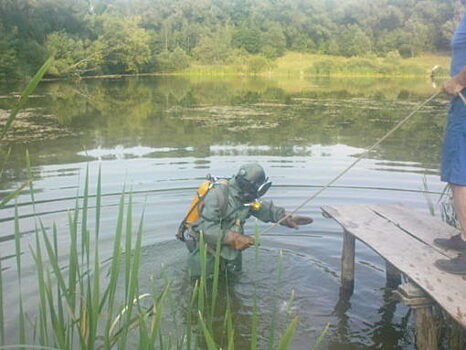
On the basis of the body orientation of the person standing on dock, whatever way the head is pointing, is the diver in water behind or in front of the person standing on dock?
in front

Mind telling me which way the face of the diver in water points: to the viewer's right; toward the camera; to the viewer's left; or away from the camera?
to the viewer's right

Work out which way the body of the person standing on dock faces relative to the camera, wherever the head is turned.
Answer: to the viewer's left
